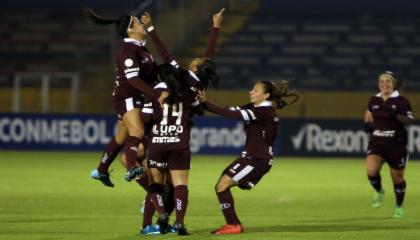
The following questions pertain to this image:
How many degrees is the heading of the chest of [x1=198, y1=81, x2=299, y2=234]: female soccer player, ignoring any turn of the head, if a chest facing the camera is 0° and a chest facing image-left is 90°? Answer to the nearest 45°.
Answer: approximately 90°

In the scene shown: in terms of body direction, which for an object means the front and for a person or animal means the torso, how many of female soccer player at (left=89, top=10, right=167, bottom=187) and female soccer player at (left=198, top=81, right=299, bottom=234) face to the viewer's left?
1

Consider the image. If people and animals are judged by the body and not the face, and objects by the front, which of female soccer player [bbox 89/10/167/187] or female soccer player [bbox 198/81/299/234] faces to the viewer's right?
female soccer player [bbox 89/10/167/187]

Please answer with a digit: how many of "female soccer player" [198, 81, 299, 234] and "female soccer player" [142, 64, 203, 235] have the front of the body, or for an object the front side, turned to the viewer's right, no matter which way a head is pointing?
0

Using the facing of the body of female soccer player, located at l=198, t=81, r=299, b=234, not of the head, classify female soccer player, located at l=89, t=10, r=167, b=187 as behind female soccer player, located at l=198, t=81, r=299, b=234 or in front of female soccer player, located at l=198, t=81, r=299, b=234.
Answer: in front

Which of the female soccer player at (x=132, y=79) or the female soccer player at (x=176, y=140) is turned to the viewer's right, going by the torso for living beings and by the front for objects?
the female soccer player at (x=132, y=79)

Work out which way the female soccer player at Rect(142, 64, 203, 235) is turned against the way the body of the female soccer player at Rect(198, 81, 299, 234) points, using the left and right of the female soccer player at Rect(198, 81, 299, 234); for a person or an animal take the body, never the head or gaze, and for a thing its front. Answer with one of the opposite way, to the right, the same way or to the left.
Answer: to the right

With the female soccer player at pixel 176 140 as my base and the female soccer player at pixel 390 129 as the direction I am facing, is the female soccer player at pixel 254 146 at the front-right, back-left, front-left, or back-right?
front-right

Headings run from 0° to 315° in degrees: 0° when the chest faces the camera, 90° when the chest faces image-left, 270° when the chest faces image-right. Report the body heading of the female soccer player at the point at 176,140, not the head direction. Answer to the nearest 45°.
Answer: approximately 180°

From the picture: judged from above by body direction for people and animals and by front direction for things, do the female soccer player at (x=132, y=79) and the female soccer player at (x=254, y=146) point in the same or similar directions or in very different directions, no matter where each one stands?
very different directions

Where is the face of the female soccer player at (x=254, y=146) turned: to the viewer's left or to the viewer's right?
to the viewer's left

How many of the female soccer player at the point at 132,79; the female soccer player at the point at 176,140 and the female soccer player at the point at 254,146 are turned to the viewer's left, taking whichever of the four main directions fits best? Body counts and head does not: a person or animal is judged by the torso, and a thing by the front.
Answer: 1

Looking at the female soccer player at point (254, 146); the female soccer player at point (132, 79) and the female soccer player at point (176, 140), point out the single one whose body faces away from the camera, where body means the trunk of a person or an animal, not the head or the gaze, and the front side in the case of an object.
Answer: the female soccer player at point (176, 140)
